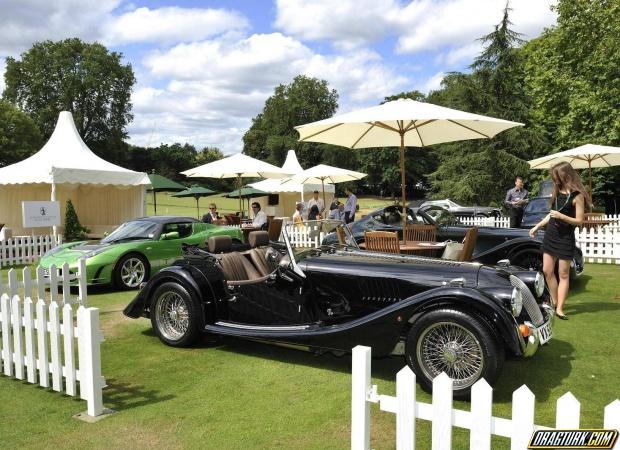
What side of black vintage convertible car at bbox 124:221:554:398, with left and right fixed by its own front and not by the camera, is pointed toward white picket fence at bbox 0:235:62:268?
back

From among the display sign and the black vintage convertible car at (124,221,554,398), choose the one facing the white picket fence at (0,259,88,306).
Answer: the display sign

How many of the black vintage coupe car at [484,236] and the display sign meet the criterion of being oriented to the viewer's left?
0

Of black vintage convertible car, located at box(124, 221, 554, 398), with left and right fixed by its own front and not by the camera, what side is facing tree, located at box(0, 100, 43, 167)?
back

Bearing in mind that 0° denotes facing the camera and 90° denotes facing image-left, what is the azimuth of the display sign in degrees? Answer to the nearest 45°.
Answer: approximately 0°

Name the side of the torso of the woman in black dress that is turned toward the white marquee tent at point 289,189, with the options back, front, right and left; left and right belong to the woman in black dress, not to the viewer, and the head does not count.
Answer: right

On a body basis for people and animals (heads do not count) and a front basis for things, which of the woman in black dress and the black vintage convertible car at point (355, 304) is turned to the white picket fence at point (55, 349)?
the woman in black dress

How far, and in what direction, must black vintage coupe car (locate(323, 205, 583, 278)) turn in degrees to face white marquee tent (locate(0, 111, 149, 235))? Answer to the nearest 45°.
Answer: approximately 180°

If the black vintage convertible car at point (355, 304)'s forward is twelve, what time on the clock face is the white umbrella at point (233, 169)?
The white umbrella is roughly at 7 o'clock from the black vintage convertible car.

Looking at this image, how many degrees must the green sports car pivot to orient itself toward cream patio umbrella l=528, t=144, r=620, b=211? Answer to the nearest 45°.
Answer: approximately 135° to its left

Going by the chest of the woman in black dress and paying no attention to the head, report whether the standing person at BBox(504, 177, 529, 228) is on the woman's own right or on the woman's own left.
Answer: on the woman's own right
